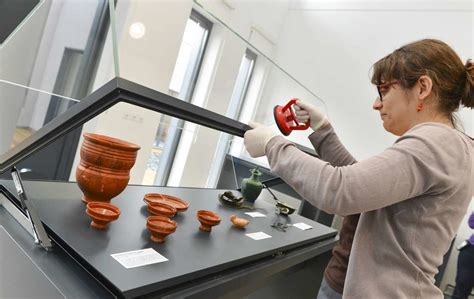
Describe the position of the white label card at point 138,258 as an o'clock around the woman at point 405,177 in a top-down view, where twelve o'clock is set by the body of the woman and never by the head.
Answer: The white label card is roughly at 11 o'clock from the woman.

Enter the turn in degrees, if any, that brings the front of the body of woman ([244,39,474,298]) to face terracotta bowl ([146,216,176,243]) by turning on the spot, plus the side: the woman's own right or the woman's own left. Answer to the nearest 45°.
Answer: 0° — they already face it

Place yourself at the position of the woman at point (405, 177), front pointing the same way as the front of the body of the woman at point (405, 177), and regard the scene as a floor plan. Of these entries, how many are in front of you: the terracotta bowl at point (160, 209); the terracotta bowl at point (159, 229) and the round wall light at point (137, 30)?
3

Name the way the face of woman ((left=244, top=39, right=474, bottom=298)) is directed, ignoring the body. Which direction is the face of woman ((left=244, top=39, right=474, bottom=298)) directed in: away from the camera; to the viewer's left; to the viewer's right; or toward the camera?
to the viewer's left

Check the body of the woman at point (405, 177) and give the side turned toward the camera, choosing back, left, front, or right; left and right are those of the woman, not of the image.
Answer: left

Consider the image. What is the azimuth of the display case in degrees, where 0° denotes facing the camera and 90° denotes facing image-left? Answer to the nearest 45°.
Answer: approximately 315°
